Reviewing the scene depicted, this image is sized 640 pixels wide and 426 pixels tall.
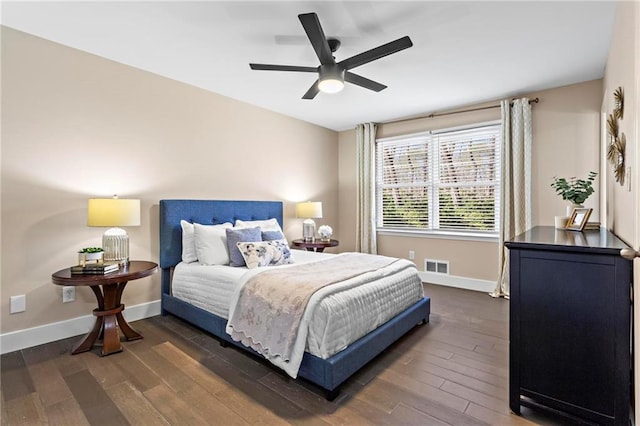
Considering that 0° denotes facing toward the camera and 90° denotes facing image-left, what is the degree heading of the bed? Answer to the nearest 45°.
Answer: approximately 315°

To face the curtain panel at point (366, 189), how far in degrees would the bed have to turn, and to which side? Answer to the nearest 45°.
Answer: approximately 90° to its left

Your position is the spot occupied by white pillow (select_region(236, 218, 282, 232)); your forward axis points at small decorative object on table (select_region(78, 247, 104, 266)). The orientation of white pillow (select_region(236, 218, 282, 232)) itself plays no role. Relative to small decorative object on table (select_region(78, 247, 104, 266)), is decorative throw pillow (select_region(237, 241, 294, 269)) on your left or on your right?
left

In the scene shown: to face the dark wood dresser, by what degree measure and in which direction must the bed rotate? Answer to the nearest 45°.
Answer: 0° — it already faces it

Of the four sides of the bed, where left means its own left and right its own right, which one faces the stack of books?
right

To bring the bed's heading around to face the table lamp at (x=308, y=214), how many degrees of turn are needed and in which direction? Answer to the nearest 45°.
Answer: approximately 90° to its left

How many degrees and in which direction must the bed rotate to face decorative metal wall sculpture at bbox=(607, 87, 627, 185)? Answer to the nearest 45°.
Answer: approximately 45° to its left

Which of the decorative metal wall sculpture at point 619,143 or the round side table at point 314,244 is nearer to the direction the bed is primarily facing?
the decorative metal wall sculpture

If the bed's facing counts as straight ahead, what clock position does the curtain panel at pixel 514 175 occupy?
The curtain panel is roughly at 10 o'clock from the bed.
